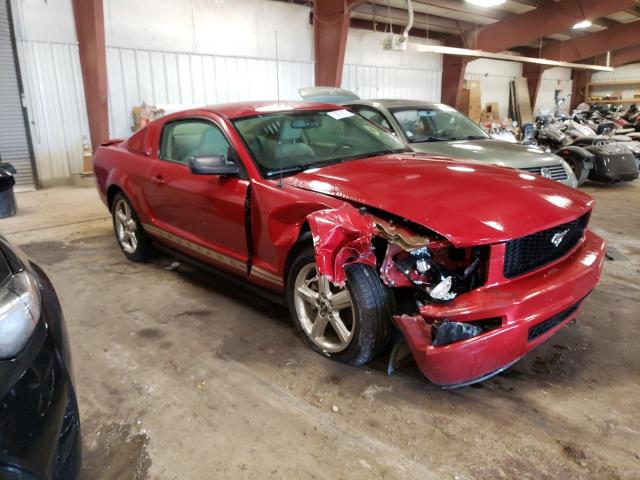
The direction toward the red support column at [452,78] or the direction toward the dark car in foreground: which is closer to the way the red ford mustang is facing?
the dark car in foreground

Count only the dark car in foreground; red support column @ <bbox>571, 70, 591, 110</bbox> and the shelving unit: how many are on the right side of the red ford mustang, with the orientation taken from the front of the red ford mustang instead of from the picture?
1

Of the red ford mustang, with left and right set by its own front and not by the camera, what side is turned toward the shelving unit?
left

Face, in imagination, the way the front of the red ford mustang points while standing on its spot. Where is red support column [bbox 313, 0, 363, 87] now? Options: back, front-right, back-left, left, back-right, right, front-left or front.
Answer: back-left

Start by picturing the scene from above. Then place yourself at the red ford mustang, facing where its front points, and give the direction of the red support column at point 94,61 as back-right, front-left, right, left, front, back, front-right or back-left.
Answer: back

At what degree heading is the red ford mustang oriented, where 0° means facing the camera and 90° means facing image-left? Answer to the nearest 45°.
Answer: approximately 315°

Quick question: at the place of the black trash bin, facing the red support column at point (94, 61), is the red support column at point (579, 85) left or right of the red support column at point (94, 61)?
right

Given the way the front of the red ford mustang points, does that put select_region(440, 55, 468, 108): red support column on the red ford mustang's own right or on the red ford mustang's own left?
on the red ford mustang's own left

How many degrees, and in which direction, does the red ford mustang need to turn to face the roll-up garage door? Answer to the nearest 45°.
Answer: approximately 180°

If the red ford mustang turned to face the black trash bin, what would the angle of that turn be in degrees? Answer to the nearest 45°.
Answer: approximately 180°

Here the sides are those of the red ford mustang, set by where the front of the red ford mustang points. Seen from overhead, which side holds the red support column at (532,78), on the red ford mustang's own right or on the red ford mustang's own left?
on the red ford mustang's own left
